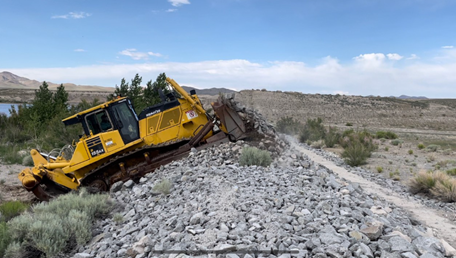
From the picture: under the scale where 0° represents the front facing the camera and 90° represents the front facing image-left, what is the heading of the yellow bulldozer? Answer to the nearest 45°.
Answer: approximately 270°

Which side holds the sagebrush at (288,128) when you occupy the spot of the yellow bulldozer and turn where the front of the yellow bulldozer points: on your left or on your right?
on your left

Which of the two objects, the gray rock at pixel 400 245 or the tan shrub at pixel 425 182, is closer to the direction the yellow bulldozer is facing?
the tan shrub

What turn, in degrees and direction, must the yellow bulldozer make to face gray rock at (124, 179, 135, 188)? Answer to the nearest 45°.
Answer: approximately 90° to its right

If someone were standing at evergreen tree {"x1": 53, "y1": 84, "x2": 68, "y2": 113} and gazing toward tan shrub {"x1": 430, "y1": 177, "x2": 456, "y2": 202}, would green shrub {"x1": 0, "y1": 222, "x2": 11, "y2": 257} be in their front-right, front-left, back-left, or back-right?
front-right

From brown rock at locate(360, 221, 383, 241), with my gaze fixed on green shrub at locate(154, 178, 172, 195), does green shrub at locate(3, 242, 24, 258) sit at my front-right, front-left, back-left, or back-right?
front-left

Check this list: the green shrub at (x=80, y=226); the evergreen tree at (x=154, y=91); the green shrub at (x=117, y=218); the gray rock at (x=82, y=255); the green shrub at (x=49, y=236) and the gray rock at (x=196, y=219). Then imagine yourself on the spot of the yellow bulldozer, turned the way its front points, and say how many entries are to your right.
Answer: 5

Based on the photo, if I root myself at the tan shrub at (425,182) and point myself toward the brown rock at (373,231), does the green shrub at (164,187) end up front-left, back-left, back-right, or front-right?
front-right

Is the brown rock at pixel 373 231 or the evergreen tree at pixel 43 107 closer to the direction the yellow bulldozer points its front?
the brown rock

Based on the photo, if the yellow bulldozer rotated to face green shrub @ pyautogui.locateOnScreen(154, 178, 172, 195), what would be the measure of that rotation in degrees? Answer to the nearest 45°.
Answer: approximately 90° to its right

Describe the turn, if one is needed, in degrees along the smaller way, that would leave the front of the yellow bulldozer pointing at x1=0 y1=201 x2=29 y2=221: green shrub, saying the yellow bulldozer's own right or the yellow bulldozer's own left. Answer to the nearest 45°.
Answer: approximately 135° to the yellow bulldozer's own right

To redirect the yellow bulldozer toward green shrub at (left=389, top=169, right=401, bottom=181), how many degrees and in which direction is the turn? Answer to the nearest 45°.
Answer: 0° — it already faces it

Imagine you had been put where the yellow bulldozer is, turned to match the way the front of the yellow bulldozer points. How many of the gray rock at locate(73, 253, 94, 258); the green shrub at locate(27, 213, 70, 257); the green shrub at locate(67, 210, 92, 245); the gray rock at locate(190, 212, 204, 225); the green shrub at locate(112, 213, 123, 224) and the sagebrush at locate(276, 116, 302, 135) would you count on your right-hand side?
5

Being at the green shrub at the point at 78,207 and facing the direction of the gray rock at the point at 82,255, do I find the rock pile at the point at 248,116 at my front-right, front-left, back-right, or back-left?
back-left

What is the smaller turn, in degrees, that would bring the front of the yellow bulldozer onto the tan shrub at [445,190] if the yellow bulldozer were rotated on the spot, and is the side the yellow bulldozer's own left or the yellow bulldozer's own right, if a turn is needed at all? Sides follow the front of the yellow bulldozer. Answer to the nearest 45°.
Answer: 0° — it already faces it

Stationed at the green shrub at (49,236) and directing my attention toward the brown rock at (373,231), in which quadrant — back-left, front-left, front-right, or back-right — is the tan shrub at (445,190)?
front-left

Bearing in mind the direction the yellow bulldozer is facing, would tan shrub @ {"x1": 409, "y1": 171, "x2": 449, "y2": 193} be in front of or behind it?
in front

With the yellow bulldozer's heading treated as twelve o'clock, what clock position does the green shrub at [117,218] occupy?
The green shrub is roughly at 3 o'clock from the yellow bulldozer.
